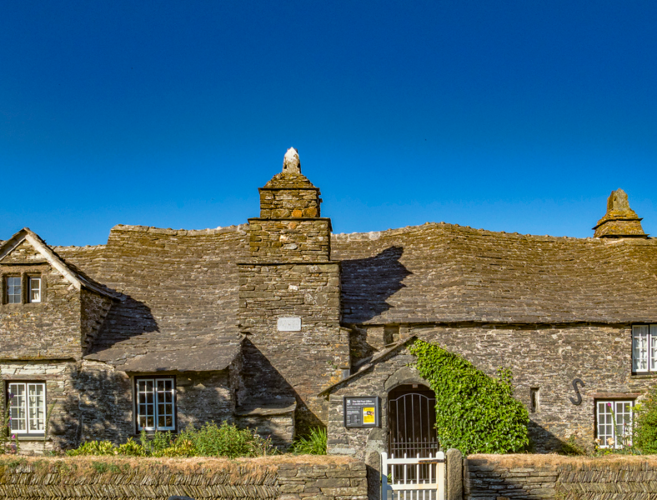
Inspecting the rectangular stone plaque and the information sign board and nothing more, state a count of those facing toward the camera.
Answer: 2

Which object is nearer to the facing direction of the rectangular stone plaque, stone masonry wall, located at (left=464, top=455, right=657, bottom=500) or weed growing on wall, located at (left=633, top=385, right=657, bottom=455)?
the stone masonry wall

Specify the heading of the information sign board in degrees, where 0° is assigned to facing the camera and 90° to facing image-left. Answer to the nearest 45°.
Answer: approximately 0°

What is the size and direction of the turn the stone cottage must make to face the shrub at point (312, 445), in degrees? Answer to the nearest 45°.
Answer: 0° — it already faces it

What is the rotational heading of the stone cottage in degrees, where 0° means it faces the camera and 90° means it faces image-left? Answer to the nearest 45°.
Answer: approximately 0°
